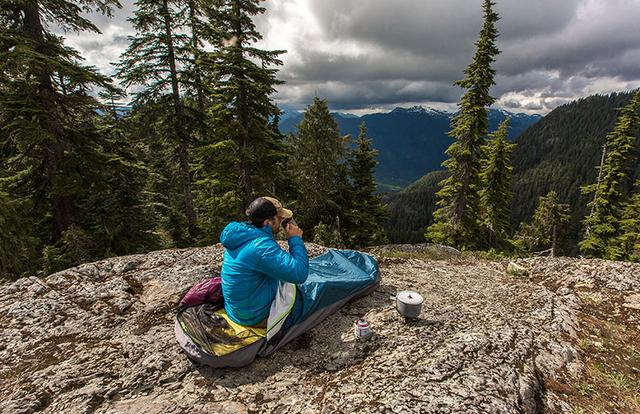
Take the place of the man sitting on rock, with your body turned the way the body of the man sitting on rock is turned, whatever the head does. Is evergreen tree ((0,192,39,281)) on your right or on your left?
on your left

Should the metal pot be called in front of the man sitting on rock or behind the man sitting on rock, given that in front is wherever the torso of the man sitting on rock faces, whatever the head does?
in front

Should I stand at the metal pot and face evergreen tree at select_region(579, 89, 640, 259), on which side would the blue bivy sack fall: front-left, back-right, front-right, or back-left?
back-left

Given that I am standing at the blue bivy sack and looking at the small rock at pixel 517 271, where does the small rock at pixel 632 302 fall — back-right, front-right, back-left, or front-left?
front-right

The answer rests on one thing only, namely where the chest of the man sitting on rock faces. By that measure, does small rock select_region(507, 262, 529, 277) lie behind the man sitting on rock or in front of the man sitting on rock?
in front

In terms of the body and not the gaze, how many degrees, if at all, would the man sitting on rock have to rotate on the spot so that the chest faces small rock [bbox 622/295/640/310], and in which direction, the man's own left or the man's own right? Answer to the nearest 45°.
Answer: approximately 45° to the man's own right

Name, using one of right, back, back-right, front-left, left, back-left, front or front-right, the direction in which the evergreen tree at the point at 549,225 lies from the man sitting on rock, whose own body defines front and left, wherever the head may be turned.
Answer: front

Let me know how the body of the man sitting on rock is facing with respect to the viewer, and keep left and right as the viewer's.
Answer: facing away from the viewer and to the right of the viewer

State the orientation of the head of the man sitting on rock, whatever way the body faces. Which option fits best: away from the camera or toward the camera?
away from the camera

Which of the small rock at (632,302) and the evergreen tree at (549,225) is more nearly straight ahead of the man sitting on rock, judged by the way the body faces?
the evergreen tree

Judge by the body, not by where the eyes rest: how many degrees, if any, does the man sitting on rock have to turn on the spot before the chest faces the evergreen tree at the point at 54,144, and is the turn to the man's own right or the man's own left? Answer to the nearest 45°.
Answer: approximately 90° to the man's own left

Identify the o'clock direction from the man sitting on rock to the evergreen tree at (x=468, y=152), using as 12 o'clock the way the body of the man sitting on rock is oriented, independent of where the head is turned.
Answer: The evergreen tree is roughly at 12 o'clock from the man sitting on rock.

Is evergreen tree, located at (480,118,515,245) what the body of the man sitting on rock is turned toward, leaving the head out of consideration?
yes
